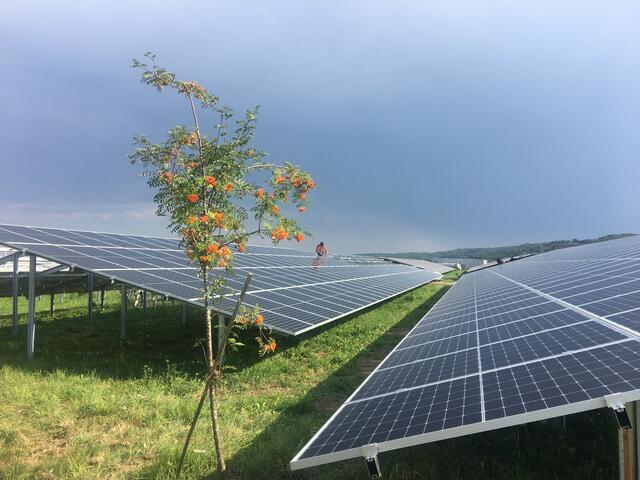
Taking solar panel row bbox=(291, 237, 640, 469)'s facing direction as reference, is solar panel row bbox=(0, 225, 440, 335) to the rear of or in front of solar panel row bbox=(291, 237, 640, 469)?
in front

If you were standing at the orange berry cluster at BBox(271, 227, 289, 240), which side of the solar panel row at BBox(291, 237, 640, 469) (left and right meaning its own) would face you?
front

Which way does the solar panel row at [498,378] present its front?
to the viewer's left
